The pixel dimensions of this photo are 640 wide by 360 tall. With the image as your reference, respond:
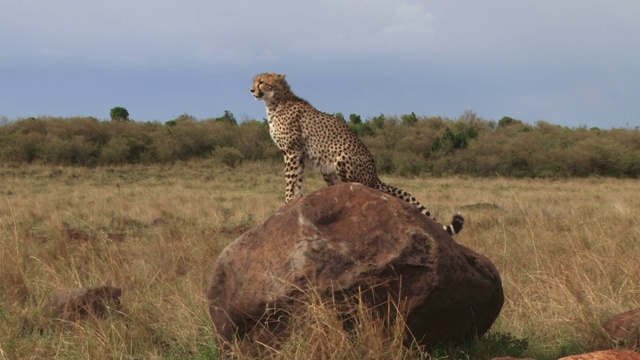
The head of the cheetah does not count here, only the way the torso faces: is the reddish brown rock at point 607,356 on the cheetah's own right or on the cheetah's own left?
on the cheetah's own left

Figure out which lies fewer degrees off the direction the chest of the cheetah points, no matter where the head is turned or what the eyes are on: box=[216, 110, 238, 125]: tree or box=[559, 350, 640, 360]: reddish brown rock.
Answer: the tree

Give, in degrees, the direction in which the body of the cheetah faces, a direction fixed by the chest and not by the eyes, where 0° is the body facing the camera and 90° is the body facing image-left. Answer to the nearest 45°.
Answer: approximately 90°

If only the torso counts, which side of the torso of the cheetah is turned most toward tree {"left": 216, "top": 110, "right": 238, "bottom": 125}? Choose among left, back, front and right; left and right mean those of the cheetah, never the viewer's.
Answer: right

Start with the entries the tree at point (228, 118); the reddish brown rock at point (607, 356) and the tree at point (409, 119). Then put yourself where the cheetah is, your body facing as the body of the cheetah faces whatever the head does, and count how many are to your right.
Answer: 2

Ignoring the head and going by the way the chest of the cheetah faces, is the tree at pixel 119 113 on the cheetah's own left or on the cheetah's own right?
on the cheetah's own right

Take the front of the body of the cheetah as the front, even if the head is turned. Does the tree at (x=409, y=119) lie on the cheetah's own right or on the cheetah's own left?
on the cheetah's own right
